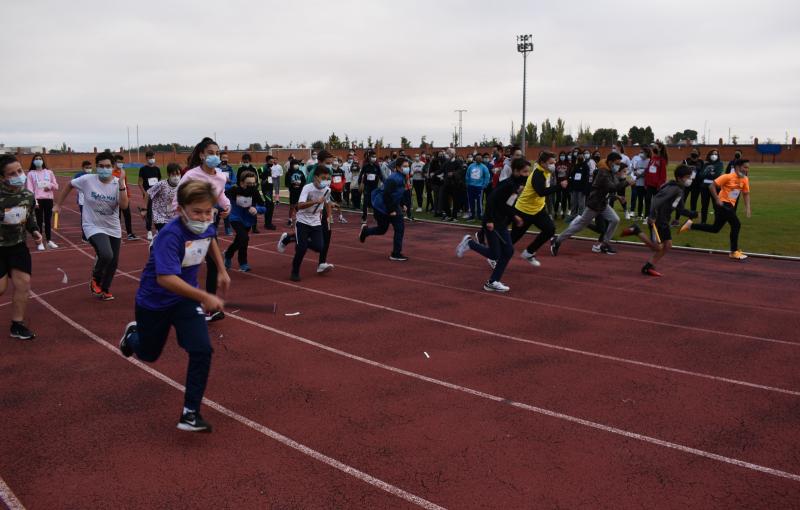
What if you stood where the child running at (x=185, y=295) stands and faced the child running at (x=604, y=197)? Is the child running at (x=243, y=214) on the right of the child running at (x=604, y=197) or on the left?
left

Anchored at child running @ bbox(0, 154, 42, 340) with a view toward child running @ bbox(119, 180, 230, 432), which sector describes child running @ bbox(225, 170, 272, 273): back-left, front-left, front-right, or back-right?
back-left

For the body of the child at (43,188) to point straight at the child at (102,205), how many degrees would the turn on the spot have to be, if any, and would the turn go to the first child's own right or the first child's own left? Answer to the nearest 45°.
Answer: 0° — they already face them
